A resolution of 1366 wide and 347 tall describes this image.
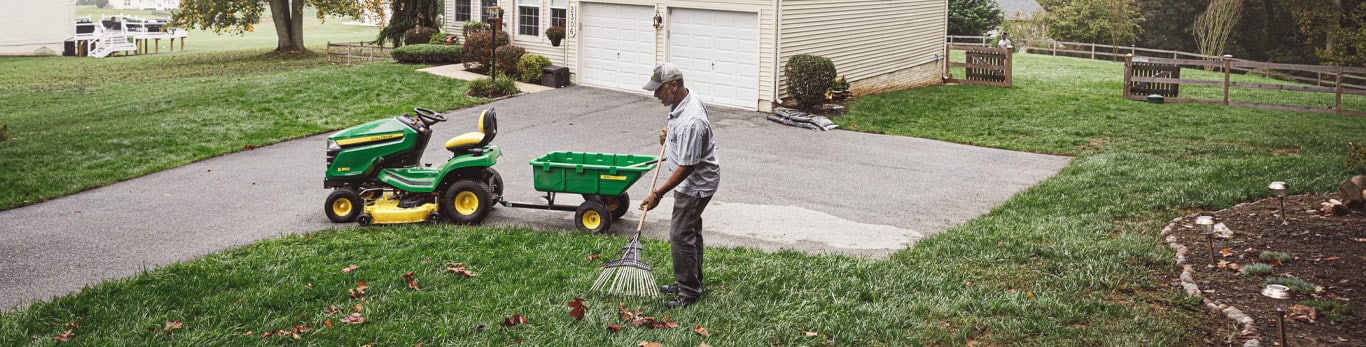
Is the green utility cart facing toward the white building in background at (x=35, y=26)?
no

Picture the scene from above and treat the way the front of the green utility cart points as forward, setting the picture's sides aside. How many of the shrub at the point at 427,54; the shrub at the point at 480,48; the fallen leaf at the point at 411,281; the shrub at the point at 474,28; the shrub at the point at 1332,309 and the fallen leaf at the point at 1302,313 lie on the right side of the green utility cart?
3

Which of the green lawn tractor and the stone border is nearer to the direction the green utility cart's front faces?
the green lawn tractor

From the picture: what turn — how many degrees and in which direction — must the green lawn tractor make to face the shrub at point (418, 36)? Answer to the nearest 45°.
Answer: approximately 90° to its right

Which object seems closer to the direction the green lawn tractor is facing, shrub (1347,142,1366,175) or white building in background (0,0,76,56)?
the white building in background

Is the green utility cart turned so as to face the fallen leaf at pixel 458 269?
no

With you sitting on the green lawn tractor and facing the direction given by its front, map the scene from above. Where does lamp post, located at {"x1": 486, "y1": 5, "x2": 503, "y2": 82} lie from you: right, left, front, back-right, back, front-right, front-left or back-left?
right

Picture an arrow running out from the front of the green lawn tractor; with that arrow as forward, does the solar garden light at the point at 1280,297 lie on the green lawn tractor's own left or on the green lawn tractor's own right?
on the green lawn tractor's own left

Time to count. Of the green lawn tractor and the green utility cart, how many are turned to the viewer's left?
2

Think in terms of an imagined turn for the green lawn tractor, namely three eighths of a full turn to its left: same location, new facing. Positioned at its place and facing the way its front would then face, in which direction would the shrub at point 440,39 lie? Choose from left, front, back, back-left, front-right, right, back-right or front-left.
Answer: back-left

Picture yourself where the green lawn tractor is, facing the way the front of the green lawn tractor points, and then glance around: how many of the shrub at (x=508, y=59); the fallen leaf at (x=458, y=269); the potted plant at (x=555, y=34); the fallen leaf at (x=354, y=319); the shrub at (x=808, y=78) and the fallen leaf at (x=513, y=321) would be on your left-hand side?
3

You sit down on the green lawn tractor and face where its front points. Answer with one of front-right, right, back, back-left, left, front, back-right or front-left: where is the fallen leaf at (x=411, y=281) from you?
left

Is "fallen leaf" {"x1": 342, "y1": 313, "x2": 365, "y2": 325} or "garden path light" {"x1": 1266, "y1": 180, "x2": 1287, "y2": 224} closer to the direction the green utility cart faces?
the fallen leaf

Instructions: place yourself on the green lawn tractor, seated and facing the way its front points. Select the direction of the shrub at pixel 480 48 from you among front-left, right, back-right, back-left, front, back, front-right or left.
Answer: right

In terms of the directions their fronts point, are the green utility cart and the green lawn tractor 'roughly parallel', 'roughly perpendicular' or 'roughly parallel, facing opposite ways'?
roughly parallel

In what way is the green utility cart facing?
to the viewer's left

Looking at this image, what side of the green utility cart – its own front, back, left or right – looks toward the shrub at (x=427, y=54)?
right

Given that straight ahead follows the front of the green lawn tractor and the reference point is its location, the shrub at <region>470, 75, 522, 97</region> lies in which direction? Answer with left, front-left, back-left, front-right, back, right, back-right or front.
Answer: right

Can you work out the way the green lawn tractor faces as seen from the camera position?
facing to the left of the viewer

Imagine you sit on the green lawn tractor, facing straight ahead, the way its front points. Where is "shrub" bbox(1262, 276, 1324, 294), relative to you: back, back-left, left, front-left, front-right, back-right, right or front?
back-left

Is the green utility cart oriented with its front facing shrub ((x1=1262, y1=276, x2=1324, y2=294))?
no

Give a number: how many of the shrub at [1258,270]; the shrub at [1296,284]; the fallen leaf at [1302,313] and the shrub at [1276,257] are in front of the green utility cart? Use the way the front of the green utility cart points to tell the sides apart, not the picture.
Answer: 0
